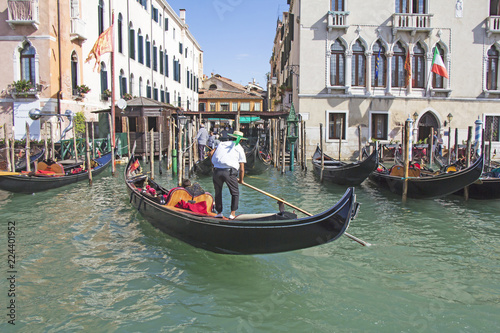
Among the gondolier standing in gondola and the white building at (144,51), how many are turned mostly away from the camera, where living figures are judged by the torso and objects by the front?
1

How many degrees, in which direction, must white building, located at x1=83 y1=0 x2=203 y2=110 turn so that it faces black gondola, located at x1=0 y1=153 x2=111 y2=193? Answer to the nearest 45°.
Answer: approximately 45° to its right

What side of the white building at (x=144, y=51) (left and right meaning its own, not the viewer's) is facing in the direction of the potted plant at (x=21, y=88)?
right

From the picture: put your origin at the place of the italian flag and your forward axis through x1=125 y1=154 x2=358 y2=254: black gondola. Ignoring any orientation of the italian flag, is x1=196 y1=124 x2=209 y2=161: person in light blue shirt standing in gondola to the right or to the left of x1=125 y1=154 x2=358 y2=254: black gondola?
right

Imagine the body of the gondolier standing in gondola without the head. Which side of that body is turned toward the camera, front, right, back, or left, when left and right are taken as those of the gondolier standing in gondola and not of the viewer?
back

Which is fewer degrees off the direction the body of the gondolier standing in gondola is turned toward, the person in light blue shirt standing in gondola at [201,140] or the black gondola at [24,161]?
the person in light blue shirt standing in gondola

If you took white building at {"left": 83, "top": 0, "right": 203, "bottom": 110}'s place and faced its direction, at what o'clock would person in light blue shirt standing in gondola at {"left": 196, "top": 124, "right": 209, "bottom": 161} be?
The person in light blue shirt standing in gondola is roughly at 1 o'clock from the white building.

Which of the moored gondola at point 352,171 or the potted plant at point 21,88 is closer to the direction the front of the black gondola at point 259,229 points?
the potted plant

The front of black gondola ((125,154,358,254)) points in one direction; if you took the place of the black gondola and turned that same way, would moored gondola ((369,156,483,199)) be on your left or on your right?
on your right

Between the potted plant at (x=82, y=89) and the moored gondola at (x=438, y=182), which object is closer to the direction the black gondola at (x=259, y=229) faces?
the potted plant

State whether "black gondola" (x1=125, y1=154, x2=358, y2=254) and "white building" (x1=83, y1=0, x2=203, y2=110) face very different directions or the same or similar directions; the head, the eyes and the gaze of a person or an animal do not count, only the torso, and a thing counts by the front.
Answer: very different directions

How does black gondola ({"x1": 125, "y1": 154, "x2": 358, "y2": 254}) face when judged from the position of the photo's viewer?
facing away from the viewer and to the left of the viewer

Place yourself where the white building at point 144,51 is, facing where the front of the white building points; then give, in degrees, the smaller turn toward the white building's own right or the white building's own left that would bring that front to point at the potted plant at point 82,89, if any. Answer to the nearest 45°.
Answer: approximately 45° to the white building's own right

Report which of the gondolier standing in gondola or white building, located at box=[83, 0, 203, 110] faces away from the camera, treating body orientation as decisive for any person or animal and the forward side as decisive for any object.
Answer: the gondolier standing in gondola
